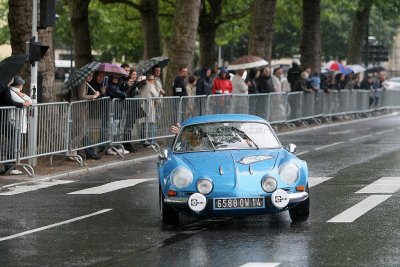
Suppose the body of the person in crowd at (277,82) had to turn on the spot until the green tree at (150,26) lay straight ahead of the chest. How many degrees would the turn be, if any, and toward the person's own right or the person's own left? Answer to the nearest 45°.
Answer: approximately 180°

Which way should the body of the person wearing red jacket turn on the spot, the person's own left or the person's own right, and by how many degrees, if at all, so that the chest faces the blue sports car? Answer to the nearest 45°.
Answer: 0° — they already face it

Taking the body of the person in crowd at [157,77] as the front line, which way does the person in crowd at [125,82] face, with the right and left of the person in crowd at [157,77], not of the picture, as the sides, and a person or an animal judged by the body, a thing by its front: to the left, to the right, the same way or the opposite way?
the same way

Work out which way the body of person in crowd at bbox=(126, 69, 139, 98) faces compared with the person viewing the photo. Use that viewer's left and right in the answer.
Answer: facing the viewer and to the right of the viewer

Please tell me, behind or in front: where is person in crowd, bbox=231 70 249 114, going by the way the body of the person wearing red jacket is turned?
behind

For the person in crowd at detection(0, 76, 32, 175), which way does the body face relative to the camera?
to the viewer's right

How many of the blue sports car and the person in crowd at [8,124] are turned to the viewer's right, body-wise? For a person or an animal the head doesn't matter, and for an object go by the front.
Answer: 1

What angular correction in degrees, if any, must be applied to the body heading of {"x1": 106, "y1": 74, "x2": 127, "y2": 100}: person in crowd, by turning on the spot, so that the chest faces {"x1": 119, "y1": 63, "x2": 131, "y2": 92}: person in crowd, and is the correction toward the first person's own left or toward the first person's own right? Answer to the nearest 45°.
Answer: approximately 135° to the first person's own left

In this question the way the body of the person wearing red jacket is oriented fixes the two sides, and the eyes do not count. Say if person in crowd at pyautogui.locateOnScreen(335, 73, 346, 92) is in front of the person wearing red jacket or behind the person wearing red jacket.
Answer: behind

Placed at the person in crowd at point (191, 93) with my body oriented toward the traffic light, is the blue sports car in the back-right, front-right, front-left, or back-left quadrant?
front-left

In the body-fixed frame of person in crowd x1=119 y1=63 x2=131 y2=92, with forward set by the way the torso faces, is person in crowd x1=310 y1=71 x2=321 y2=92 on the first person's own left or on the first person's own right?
on the first person's own left

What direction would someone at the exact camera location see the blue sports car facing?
facing the viewer

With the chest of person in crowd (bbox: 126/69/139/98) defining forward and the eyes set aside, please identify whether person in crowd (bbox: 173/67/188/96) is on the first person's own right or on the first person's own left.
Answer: on the first person's own left
